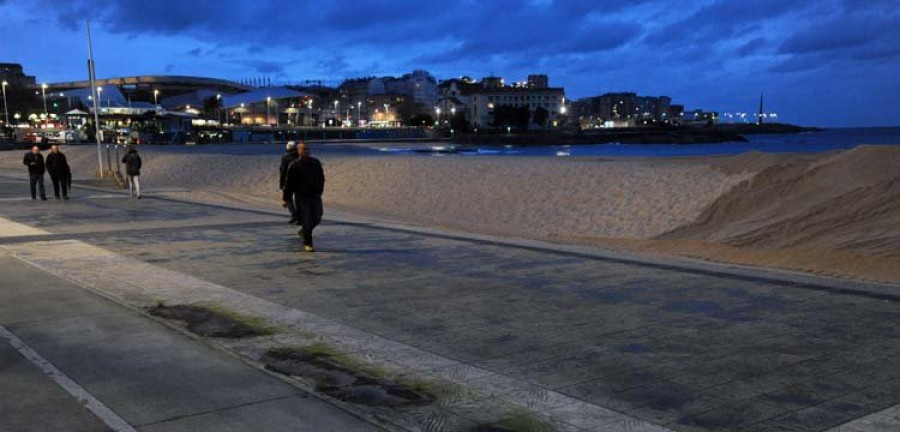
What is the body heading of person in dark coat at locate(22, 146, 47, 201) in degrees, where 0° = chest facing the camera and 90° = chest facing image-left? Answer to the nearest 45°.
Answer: approximately 0°

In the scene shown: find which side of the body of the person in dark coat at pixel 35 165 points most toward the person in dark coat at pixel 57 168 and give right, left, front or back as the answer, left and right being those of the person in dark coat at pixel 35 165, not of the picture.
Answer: left

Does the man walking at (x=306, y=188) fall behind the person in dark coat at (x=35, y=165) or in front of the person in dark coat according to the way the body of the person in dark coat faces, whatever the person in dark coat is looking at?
in front

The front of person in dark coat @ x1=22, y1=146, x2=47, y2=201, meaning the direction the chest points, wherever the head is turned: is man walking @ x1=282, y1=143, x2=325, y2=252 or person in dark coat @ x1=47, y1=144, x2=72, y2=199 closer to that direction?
the man walking
